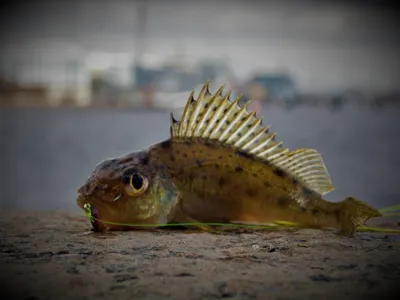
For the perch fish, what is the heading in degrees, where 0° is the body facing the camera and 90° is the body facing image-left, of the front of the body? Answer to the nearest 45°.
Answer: approximately 90°
